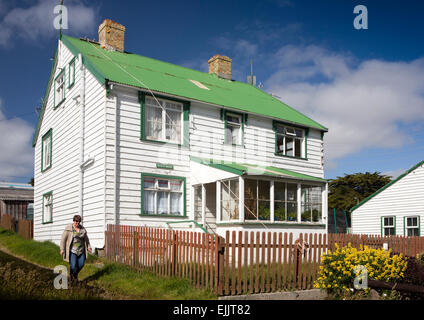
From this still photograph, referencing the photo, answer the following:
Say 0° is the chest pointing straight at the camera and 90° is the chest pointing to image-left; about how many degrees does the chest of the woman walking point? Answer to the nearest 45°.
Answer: approximately 0°

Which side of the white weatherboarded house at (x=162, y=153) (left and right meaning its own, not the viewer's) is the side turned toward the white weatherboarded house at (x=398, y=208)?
left

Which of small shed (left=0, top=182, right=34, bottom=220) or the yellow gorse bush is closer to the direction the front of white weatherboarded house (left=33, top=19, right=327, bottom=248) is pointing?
the yellow gorse bush

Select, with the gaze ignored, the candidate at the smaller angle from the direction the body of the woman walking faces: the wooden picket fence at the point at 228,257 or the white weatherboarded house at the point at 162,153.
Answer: the wooden picket fence

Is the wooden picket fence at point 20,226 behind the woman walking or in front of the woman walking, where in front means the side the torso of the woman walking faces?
behind

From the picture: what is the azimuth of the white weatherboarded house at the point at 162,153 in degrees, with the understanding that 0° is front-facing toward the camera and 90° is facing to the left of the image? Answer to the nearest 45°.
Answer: approximately 315°

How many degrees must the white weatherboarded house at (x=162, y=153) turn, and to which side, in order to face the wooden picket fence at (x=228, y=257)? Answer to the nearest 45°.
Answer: approximately 45° to its right

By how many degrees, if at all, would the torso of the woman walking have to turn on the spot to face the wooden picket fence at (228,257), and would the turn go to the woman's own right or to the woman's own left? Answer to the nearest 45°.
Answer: approximately 90° to the woman's own left

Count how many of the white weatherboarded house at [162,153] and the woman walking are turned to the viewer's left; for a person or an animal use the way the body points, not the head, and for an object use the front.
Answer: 0

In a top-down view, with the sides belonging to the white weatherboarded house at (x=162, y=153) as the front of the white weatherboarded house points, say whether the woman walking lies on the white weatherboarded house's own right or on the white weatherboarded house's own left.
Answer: on the white weatherboarded house's own right
